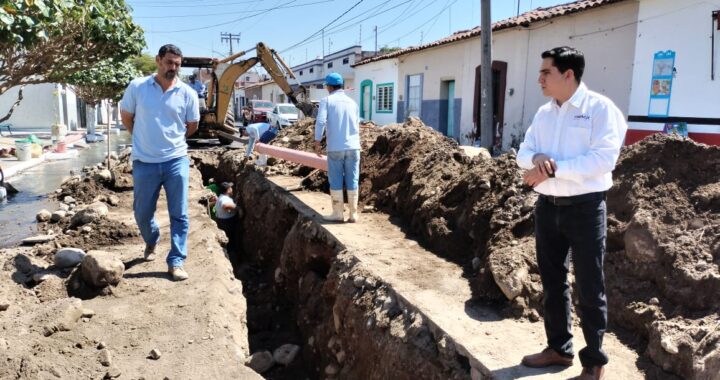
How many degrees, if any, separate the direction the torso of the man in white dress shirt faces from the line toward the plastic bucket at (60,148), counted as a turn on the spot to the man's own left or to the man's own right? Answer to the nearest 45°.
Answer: approximately 90° to the man's own right

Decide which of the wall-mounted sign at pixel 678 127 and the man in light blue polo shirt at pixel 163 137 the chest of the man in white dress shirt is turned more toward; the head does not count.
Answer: the man in light blue polo shirt

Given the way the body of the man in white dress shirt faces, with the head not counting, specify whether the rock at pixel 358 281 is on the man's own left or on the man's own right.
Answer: on the man's own right

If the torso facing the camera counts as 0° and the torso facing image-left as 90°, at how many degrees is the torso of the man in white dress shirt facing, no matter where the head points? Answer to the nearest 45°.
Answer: approximately 45°

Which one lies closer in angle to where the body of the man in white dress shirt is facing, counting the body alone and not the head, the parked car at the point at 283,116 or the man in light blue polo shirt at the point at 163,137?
the man in light blue polo shirt

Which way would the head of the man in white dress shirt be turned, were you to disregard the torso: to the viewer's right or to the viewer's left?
to the viewer's left

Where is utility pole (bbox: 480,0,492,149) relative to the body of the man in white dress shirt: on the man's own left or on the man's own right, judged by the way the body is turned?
on the man's own right

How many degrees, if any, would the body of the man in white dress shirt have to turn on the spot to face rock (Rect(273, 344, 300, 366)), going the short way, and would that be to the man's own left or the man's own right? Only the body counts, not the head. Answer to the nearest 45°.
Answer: approximately 90° to the man's own right

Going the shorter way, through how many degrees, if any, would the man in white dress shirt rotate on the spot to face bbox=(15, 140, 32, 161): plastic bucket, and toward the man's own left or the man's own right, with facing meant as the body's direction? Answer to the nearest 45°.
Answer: approximately 90° to the man's own right

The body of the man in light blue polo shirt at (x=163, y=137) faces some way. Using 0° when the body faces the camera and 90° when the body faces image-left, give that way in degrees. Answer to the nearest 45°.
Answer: approximately 0°
